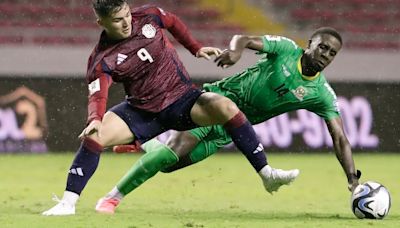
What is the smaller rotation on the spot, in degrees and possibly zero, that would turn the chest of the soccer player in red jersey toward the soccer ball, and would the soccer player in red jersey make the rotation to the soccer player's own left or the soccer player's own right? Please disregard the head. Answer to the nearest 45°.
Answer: approximately 90° to the soccer player's own left

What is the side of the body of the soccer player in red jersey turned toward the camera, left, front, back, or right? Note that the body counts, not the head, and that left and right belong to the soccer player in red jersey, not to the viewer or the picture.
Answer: front
